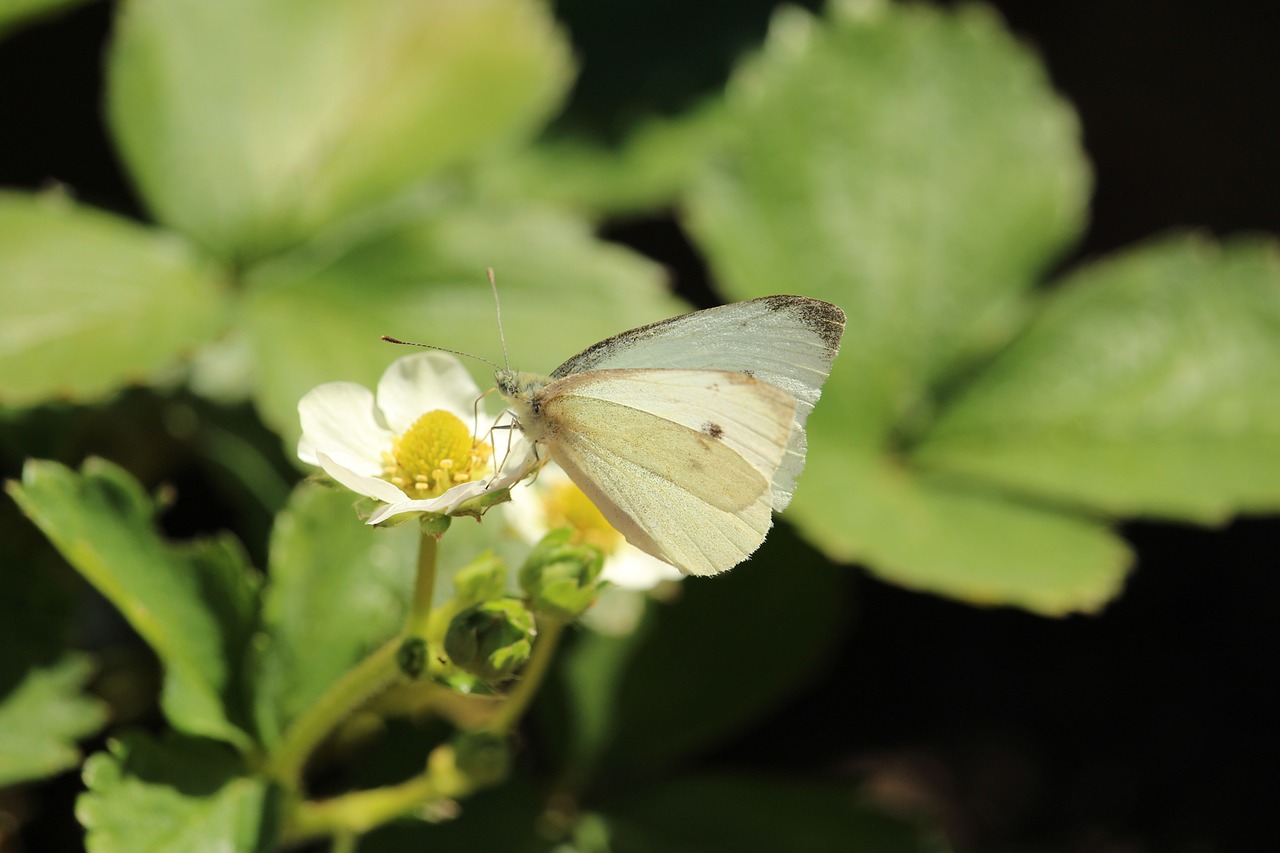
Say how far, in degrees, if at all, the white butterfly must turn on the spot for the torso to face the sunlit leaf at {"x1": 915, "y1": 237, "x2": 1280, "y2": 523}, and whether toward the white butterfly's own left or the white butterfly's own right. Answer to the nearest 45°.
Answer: approximately 135° to the white butterfly's own right

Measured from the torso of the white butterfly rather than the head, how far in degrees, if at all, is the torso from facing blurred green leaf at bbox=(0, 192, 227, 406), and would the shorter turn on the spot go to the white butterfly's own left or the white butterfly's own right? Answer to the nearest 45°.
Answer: approximately 45° to the white butterfly's own right

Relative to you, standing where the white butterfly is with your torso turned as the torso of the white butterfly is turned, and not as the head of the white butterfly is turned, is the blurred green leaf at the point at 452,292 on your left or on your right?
on your right

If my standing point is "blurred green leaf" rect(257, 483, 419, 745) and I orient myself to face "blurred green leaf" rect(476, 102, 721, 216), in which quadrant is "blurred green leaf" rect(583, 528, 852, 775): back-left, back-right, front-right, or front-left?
front-right

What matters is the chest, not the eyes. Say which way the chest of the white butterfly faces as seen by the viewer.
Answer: to the viewer's left

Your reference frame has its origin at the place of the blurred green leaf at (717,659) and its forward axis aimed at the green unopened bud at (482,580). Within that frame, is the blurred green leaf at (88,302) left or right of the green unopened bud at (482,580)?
right

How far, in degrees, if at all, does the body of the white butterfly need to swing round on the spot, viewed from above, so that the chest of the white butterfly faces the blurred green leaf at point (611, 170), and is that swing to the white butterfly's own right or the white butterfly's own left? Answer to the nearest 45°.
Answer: approximately 90° to the white butterfly's own right

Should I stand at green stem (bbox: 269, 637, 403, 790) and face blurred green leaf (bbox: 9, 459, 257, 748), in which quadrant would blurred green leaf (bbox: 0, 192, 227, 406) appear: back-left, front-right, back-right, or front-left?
front-right
